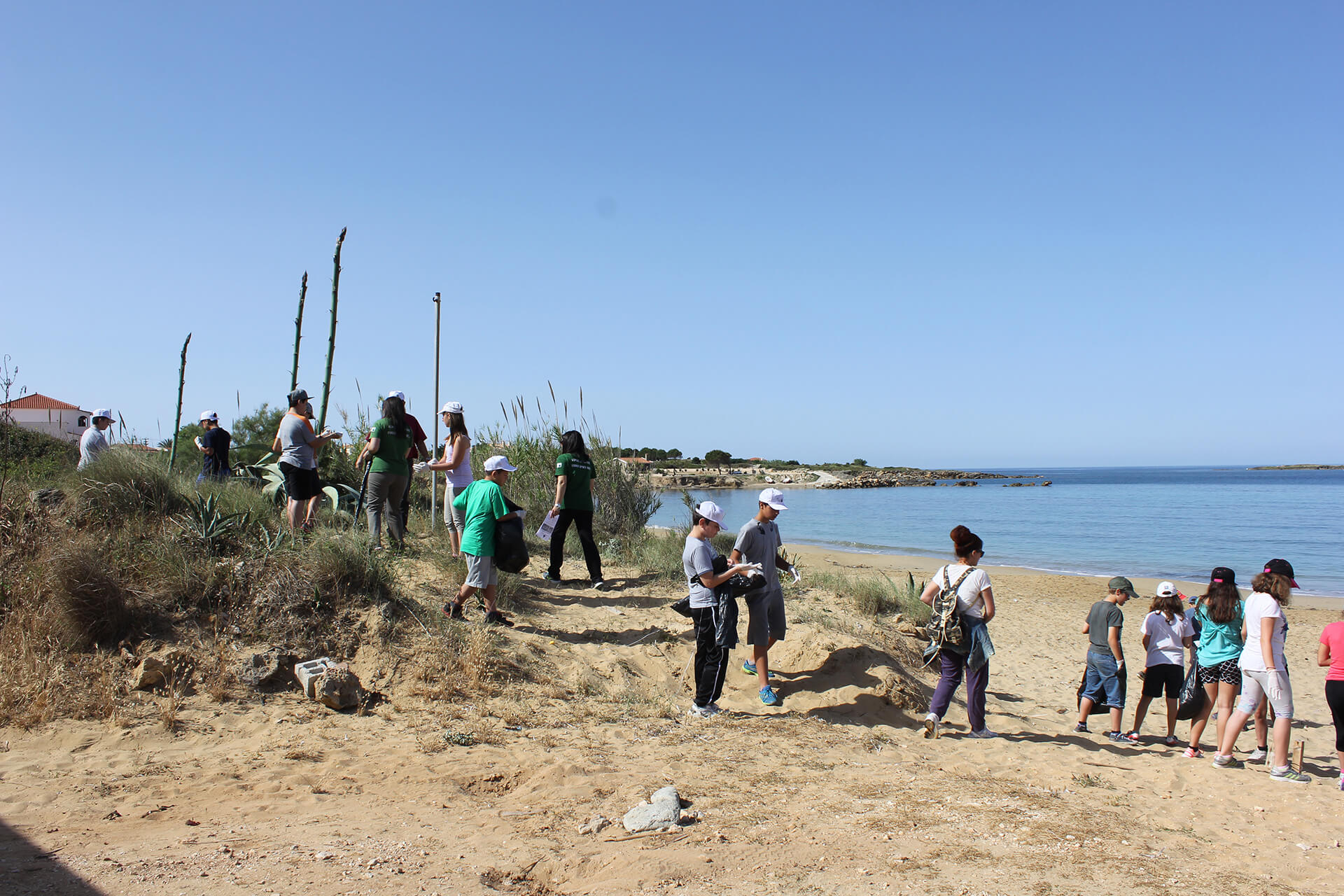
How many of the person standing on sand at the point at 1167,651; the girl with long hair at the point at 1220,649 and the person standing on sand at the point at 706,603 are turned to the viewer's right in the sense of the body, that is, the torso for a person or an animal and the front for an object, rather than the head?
1

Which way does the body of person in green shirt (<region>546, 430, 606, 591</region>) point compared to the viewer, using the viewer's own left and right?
facing away from the viewer and to the left of the viewer

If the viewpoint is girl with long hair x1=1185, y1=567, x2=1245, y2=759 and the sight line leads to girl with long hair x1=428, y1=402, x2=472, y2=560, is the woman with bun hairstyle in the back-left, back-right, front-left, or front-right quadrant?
front-left

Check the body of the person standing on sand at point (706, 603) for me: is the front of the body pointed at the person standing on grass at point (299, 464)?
no

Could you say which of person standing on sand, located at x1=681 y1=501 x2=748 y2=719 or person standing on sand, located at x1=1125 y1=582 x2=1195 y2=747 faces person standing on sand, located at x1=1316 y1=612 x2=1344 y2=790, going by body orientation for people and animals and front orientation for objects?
person standing on sand, located at x1=681 y1=501 x2=748 y2=719

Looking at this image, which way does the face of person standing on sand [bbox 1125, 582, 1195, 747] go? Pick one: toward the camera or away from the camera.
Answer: away from the camera

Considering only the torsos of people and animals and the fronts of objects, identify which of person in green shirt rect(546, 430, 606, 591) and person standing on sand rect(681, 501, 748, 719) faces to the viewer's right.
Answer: the person standing on sand

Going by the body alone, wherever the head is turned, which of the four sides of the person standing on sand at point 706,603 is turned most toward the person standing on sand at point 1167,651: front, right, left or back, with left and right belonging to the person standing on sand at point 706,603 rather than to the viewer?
front

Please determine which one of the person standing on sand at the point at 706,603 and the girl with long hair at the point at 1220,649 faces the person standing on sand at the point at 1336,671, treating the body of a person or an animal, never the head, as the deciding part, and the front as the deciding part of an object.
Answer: the person standing on sand at the point at 706,603

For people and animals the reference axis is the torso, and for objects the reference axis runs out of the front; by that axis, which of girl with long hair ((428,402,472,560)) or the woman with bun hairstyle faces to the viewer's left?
the girl with long hair

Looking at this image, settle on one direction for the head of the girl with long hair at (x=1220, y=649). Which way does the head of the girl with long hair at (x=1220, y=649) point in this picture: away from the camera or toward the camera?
away from the camera

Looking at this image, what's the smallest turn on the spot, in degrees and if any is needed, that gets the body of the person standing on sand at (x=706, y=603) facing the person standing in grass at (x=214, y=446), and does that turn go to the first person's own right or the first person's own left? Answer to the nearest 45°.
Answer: approximately 135° to the first person's own left

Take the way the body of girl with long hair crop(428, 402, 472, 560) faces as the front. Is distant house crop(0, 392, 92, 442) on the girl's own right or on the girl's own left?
on the girl's own right
